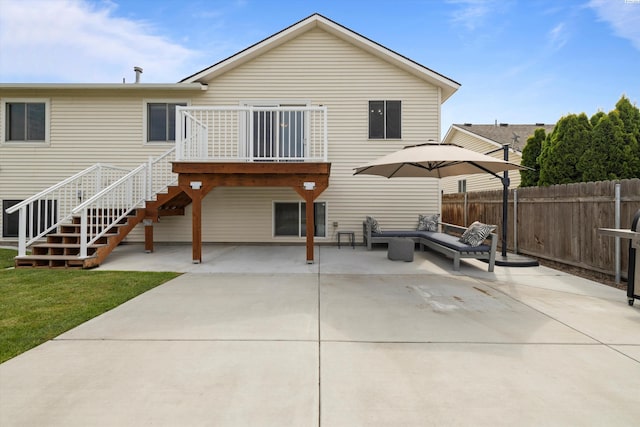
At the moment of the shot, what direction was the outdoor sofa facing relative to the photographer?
facing the viewer and to the left of the viewer

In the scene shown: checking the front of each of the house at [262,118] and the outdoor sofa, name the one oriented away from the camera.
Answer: the house

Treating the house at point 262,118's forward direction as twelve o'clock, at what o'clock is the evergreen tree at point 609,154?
The evergreen tree is roughly at 4 o'clock from the house.

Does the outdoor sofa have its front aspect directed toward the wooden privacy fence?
no

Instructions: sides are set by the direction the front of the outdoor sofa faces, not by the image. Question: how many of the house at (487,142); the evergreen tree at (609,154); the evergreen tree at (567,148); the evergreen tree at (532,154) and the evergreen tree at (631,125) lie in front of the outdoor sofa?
0

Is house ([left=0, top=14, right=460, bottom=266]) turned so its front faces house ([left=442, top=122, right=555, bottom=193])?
no

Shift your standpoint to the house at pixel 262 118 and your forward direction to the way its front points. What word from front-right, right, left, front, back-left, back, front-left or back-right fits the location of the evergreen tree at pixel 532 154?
right

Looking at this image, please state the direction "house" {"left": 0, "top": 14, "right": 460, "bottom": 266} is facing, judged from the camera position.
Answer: facing away from the viewer

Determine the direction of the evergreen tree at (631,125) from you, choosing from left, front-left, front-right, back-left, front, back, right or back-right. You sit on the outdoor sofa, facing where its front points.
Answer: back

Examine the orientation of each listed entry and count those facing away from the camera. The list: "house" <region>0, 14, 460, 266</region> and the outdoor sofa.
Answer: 1

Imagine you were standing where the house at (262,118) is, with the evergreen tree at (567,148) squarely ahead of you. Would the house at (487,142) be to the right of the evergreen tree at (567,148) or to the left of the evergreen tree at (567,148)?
left
